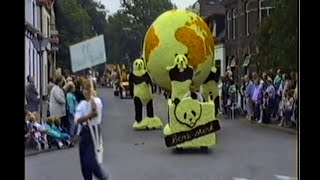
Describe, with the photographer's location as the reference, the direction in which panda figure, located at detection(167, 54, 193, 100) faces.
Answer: facing the viewer

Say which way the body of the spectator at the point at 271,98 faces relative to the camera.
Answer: to the viewer's left

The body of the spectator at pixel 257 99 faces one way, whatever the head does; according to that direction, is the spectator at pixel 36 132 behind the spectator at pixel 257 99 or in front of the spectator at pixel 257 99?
in front

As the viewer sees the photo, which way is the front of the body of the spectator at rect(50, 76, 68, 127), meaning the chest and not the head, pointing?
to the viewer's right

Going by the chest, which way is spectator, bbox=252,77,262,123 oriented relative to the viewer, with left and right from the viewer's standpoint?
facing to the left of the viewer

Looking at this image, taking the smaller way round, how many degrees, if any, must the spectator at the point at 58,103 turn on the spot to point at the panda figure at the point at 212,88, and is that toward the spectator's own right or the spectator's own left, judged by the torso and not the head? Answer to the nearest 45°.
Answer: approximately 45° to the spectator's own left

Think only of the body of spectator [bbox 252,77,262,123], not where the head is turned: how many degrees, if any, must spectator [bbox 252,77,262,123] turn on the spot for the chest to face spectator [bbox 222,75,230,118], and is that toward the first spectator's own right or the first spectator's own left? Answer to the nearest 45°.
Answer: approximately 45° to the first spectator's own right

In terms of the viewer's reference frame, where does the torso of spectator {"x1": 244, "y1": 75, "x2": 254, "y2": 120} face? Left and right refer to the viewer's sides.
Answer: facing to the left of the viewer

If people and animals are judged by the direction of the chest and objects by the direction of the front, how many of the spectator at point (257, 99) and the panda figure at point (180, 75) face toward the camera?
1

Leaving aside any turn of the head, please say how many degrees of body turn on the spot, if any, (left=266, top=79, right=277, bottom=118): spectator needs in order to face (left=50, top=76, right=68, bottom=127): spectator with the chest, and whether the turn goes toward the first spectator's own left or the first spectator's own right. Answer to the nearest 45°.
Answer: approximately 45° to the first spectator's own left
